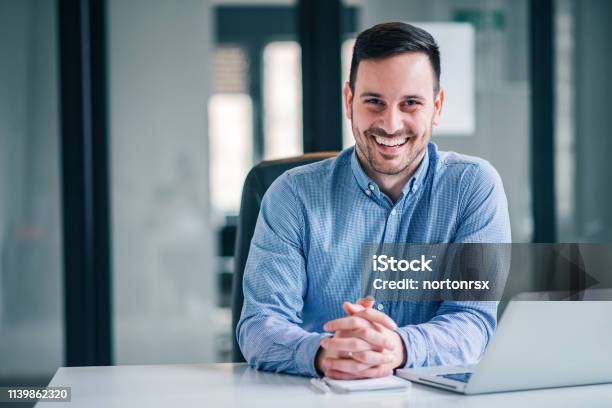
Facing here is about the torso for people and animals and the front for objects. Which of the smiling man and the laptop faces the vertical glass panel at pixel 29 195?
the laptop

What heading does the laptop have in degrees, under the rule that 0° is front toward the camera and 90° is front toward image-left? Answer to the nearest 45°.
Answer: approximately 135°

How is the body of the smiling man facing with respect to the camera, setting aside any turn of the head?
toward the camera

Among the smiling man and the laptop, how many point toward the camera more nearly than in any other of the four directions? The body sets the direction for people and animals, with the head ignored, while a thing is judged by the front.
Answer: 1

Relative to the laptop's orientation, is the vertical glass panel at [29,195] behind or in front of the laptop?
in front

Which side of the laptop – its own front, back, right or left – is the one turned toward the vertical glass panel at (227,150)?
front

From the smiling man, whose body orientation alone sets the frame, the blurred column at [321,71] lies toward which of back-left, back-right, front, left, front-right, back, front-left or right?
back
